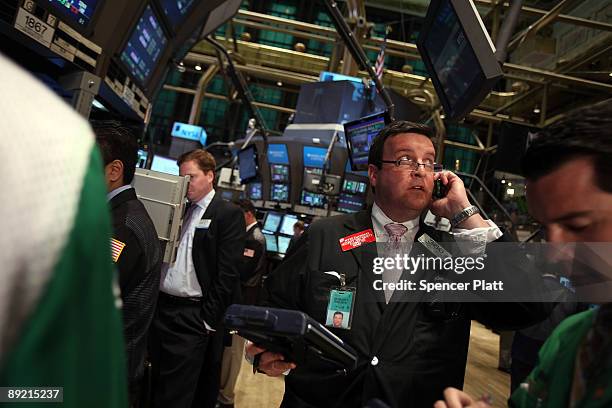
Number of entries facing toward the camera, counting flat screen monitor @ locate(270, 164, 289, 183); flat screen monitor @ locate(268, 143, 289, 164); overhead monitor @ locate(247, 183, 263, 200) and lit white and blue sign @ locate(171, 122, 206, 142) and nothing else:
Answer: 4

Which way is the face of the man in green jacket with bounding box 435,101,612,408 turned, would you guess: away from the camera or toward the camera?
toward the camera

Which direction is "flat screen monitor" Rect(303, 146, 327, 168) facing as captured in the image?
toward the camera

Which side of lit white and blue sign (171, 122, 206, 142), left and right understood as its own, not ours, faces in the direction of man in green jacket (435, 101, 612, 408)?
front

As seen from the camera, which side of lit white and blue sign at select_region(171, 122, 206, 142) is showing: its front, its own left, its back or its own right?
front

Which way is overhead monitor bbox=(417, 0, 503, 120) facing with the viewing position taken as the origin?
facing the viewer and to the left of the viewer

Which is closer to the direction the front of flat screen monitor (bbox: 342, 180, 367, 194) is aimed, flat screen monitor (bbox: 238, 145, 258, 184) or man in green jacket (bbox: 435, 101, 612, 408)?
the man in green jacket

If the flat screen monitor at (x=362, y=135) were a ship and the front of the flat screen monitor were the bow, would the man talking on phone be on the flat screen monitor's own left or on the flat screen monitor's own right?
on the flat screen monitor's own left

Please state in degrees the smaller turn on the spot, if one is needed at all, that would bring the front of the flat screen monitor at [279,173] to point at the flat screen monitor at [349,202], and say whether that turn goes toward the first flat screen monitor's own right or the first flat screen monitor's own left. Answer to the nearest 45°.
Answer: approximately 45° to the first flat screen monitor's own left
